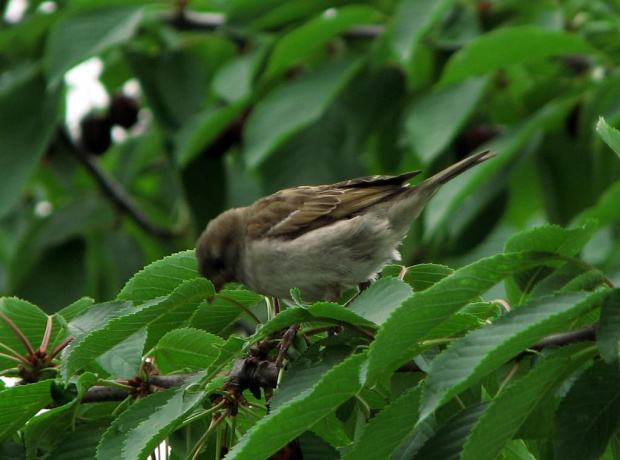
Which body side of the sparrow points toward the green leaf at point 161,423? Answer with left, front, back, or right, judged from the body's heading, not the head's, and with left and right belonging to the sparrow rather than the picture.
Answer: front

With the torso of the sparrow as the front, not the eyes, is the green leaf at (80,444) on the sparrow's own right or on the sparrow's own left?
on the sparrow's own left

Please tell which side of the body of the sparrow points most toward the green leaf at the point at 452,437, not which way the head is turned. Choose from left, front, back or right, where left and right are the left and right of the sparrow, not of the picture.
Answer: back

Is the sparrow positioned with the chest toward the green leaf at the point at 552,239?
no

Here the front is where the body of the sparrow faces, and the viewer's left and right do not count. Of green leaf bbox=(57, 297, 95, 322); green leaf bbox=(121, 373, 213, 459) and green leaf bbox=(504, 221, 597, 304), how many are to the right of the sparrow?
0

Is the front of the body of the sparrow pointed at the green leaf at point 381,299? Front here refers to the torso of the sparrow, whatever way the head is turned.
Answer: no

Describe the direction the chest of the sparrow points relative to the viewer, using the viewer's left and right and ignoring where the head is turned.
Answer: facing to the left of the viewer

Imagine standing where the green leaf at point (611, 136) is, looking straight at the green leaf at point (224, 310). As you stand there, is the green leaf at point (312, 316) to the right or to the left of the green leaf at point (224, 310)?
left

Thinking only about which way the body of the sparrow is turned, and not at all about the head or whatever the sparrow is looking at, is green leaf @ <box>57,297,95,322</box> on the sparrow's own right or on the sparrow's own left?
on the sparrow's own left

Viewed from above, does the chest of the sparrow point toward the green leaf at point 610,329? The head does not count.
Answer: no

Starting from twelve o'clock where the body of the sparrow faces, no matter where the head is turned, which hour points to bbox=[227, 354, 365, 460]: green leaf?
The green leaf is roughly at 9 o'clock from the sparrow.

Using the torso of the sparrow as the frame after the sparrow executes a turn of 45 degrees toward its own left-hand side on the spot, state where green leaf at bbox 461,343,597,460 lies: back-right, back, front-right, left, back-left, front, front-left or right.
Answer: back-left
